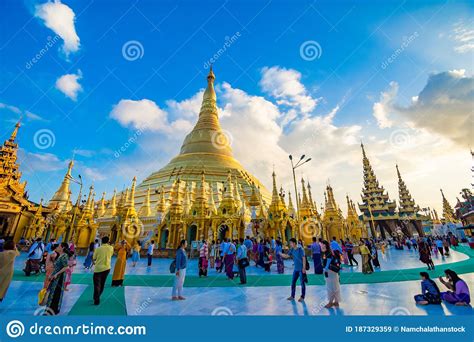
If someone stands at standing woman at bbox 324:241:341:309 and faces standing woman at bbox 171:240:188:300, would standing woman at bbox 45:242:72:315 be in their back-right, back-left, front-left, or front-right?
front-left

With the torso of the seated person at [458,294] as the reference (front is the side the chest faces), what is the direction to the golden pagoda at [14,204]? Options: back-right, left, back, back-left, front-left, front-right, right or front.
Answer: front

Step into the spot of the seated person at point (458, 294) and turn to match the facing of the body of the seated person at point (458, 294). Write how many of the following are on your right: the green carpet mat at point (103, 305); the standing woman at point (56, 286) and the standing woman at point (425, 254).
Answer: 1

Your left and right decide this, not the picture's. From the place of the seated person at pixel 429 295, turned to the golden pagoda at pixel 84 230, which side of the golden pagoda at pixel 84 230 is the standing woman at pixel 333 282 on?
left

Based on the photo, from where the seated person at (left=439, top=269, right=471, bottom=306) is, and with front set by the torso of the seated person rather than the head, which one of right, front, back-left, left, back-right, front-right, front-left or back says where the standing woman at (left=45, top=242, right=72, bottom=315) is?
front-left

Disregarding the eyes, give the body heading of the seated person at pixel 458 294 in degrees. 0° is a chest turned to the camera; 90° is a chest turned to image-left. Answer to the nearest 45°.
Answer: approximately 90°

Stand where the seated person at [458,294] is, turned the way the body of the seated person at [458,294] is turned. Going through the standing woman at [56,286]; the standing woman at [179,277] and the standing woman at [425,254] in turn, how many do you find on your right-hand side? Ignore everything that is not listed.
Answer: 1

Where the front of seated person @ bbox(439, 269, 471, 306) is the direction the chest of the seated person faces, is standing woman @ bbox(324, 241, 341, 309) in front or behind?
in front
